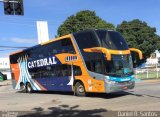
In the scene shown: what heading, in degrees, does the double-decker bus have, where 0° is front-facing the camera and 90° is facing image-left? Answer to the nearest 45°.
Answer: approximately 315°
